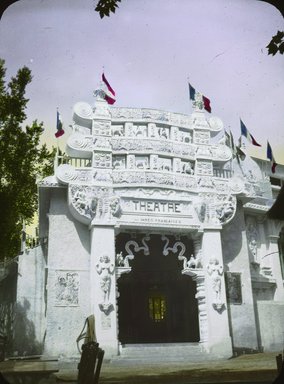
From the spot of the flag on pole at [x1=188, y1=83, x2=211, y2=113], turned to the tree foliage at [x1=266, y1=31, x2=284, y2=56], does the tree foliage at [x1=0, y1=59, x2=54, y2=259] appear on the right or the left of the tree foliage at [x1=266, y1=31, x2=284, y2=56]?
right

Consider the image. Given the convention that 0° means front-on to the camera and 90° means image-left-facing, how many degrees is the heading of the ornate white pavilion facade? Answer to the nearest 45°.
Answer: approximately 0°

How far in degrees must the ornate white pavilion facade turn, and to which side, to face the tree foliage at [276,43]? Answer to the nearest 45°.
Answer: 0° — it already faces it
